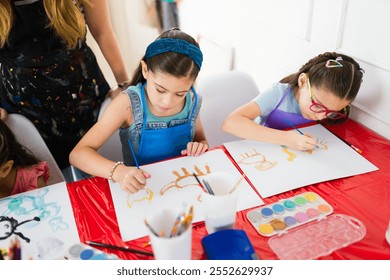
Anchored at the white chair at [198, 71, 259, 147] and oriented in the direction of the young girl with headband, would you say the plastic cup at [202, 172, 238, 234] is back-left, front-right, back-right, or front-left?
front-left

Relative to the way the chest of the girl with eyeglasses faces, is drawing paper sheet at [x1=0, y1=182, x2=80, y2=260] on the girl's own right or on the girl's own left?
on the girl's own right

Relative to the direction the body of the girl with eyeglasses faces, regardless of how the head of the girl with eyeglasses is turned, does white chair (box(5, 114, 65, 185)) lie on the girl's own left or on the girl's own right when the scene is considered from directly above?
on the girl's own right

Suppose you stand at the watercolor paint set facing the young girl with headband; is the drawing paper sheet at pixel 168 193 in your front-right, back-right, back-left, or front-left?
front-left
